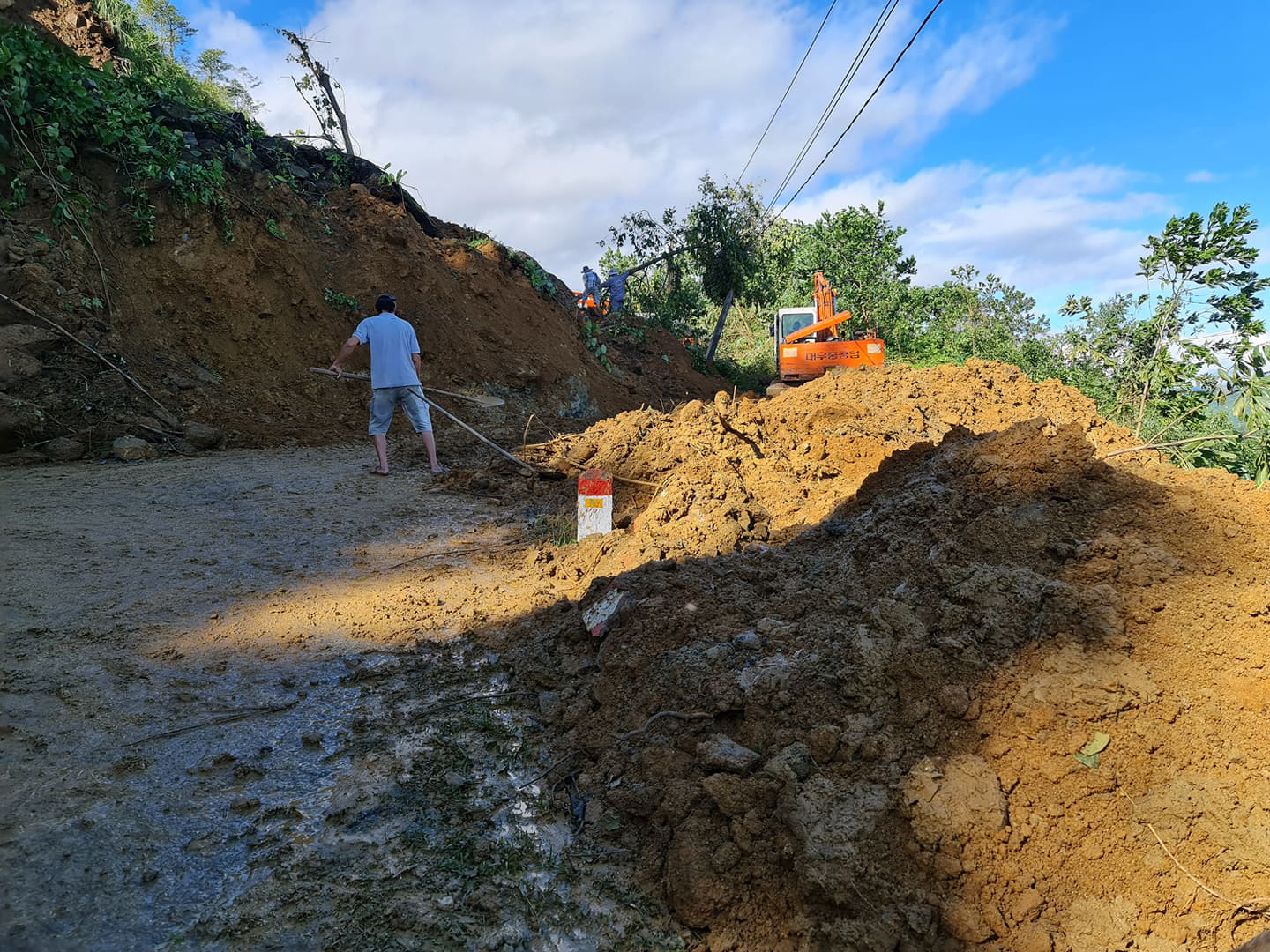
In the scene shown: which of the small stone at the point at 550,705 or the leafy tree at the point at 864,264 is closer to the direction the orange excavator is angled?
the leafy tree

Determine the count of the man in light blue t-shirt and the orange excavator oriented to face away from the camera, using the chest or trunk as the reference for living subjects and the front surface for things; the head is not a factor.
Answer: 2

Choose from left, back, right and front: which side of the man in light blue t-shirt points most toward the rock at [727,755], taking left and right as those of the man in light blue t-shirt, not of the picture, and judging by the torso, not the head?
back

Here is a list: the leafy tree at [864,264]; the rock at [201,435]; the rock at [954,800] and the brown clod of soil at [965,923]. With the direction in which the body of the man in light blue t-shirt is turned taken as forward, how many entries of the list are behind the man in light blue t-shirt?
2

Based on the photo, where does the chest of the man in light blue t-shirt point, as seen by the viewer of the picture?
away from the camera

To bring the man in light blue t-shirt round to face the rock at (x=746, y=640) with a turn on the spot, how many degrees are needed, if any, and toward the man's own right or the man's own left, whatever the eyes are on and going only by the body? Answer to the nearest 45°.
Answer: approximately 180°

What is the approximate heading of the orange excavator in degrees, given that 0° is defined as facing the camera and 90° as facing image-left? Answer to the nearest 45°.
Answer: approximately 180°

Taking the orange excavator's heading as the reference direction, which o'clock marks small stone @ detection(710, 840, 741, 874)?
The small stone is roughly at 6 o'clock from the orange excavator.

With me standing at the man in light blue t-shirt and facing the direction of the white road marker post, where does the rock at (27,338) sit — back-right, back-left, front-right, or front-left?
back-right

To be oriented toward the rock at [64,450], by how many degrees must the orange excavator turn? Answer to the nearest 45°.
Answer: approximately 135° to its left

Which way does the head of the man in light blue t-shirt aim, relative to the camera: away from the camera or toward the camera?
away from the camera

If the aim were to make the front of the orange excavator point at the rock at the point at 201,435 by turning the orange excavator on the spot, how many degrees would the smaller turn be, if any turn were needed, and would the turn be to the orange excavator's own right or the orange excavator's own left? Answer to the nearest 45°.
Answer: approximately 135° to the orange excavator's own left

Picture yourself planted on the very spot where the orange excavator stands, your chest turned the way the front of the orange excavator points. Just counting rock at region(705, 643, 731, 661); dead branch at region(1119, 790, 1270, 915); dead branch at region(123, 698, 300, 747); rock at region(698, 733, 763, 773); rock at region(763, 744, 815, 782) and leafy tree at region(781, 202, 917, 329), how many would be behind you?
5

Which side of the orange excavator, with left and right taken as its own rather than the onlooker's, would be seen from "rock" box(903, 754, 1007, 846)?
back

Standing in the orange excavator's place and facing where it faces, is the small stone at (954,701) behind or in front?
behind
